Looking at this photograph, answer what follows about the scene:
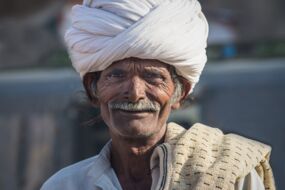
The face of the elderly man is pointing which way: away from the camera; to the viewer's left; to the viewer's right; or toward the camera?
toward the camera

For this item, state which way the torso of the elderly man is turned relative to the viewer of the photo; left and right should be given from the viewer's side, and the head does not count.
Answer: facing the viewer
